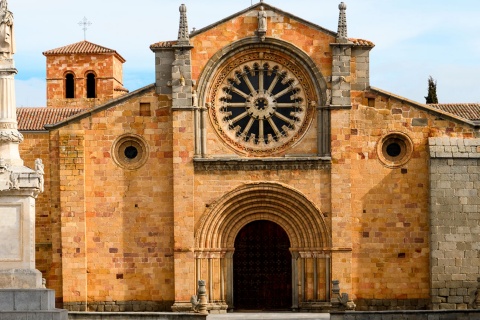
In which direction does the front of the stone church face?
toward the camera

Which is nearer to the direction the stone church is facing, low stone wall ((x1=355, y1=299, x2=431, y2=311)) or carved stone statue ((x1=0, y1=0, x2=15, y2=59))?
the carved stone statue

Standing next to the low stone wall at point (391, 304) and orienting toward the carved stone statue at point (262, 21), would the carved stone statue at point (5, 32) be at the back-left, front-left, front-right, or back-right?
front-left

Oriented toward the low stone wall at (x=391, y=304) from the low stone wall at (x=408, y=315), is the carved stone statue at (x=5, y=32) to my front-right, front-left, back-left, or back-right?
back-left

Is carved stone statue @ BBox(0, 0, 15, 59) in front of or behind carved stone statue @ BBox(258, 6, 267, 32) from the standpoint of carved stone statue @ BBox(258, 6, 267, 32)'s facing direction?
in front

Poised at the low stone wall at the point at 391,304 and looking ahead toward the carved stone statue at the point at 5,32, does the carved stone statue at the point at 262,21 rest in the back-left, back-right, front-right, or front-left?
front-right
